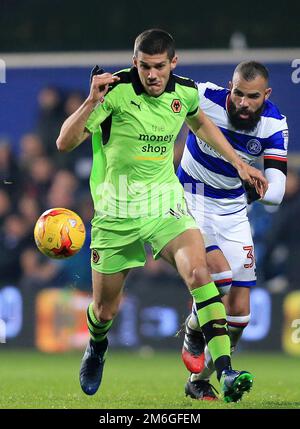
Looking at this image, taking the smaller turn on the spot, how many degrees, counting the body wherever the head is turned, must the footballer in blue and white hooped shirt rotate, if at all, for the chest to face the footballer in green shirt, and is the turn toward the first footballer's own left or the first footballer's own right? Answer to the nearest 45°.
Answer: approximately 45° to the first footballer's own right

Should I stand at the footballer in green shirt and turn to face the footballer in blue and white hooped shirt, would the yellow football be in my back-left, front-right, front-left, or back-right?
back-left

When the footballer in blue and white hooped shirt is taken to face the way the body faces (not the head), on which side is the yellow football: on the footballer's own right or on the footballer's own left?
on the footballer's own right

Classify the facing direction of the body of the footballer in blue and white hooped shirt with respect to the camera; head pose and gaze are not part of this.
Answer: toward the camera
